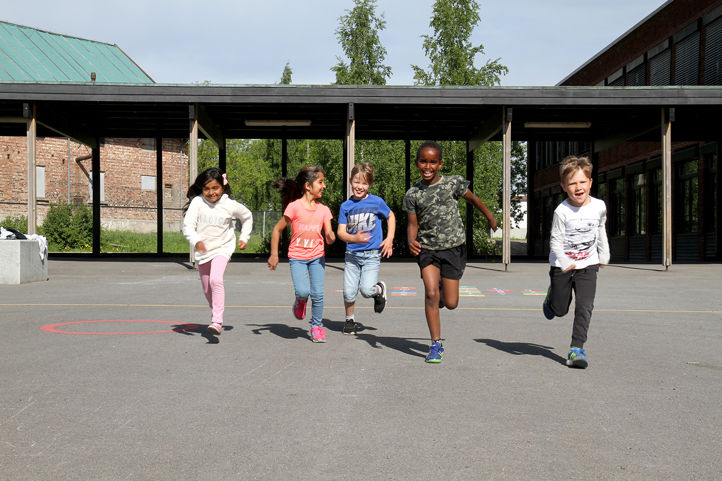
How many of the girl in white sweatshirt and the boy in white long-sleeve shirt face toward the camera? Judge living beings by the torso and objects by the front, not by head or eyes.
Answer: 2

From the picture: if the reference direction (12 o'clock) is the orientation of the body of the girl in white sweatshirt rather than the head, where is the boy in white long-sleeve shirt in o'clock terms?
The boy in white long-sleeve shirt is roughly at 10 o'clock from the girl in white sweatshirt.

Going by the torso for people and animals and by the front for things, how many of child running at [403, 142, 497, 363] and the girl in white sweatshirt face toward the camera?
2

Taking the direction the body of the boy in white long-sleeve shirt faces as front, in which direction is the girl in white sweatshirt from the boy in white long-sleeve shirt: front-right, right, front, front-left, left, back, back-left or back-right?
right

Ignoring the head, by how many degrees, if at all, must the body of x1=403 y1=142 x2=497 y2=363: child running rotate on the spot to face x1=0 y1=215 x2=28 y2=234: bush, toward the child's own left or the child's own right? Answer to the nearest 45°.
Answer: approximately 135° to the child's own right

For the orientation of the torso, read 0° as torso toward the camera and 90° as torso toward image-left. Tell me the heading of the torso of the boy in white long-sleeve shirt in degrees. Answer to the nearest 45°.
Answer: approximately 0°

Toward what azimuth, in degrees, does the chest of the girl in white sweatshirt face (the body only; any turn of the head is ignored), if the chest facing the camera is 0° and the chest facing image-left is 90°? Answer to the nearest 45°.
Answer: approximately 0°

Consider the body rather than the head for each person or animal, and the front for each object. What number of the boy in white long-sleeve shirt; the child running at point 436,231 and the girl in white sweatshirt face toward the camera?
3

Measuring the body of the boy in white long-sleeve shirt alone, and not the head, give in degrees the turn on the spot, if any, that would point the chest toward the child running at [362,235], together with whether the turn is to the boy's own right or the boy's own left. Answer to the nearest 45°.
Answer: approximately 90° to the boy's own right
